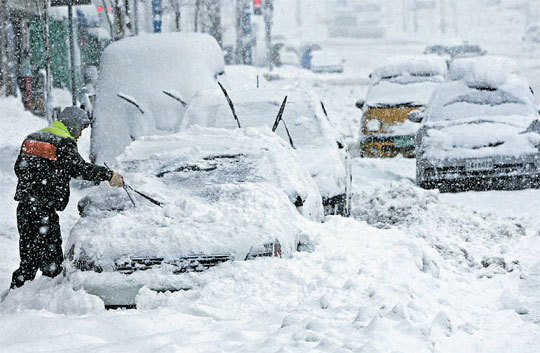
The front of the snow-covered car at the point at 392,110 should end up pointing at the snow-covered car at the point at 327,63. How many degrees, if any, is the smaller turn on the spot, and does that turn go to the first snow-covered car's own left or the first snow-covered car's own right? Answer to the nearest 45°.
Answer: approximately 180°

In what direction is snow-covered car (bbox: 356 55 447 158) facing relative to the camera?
toward the camera

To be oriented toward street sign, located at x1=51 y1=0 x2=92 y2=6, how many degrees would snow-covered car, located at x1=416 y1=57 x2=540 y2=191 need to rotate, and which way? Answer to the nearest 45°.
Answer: approximately 90° to its right

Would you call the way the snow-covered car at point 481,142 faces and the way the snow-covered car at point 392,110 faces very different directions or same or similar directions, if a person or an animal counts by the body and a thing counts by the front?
same or similar directions

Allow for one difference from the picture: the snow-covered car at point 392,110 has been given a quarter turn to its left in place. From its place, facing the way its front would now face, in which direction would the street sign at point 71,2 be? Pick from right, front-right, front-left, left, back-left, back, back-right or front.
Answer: back

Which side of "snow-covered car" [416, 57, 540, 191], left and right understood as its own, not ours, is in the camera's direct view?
front

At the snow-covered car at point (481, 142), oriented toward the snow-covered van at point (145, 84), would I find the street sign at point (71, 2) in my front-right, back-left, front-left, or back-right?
front-right

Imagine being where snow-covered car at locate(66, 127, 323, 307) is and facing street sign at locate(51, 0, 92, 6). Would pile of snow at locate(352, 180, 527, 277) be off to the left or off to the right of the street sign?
right
